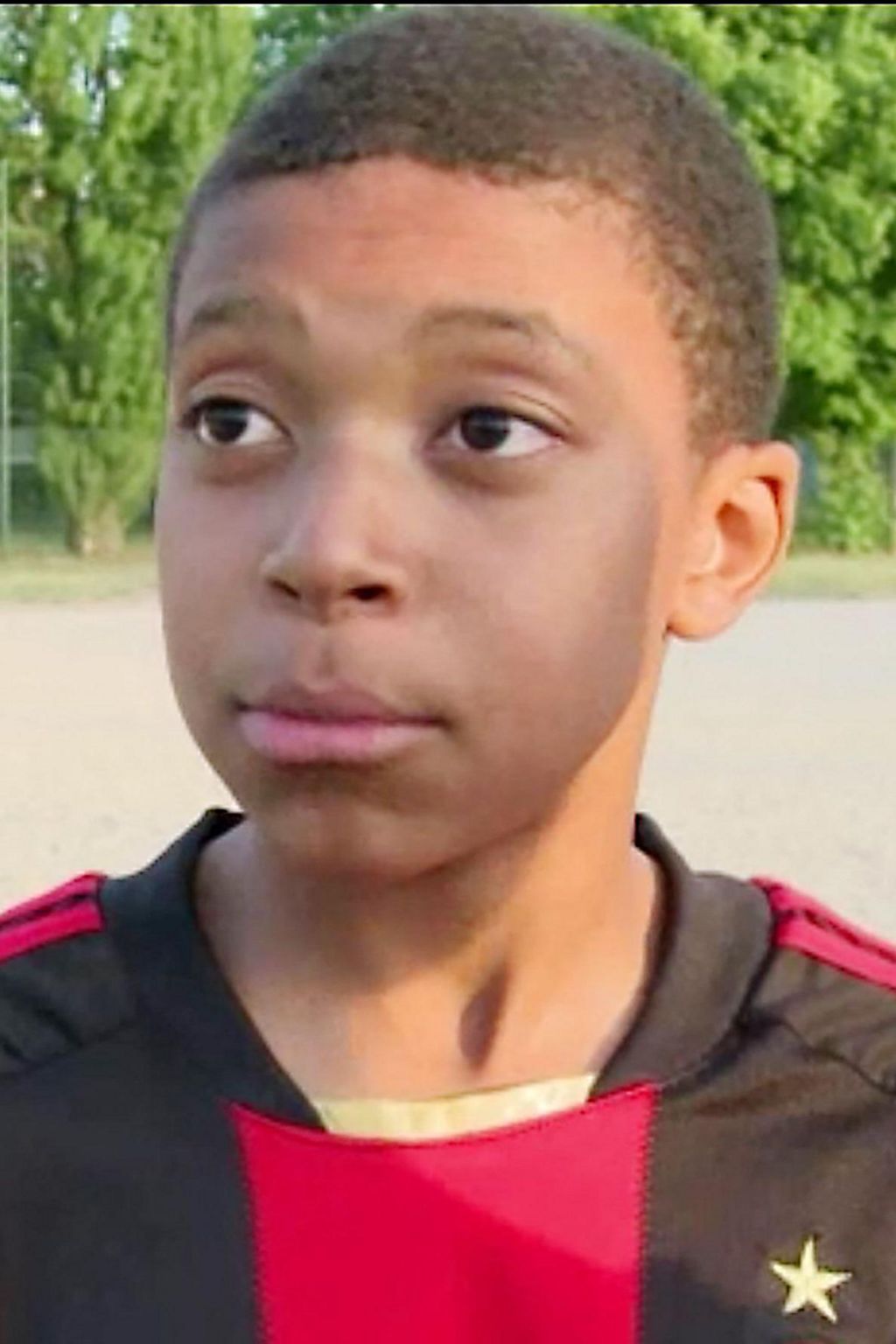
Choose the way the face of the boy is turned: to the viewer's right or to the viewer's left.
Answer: to the viewer's left

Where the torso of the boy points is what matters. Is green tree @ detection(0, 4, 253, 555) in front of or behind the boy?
behind

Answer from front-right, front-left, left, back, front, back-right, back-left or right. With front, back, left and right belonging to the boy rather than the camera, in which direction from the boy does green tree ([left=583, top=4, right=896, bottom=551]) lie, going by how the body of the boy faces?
back

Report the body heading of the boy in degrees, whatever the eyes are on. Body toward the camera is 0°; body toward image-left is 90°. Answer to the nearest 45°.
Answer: approximately 0°
